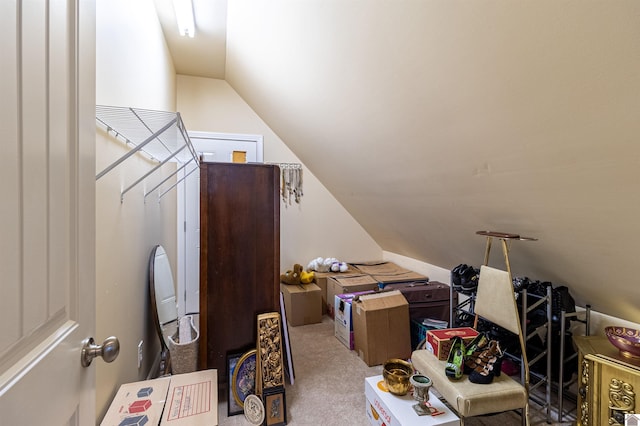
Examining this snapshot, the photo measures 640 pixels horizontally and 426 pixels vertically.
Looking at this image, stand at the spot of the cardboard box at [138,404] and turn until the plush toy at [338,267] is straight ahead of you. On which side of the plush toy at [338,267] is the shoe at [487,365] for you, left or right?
right

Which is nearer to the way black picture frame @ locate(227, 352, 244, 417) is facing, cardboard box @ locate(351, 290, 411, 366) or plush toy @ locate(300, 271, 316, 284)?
the cardboard box

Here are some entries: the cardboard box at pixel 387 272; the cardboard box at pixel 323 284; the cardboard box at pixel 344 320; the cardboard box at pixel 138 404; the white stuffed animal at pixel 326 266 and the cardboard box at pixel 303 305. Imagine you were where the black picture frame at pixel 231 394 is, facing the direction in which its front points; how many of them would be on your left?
5

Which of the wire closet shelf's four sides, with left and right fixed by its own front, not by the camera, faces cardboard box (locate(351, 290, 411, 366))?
front

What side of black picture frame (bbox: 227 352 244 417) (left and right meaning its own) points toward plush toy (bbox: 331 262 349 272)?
back

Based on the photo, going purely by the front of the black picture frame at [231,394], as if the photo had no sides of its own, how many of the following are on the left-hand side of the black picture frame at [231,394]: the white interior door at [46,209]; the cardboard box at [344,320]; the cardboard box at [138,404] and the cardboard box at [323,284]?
2

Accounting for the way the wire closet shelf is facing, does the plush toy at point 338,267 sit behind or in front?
in front

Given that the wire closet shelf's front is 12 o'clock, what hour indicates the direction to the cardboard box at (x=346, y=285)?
The cardboard box is roughly at 11 o'clock from the wire closet shelf.

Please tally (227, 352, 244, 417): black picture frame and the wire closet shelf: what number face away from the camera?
0

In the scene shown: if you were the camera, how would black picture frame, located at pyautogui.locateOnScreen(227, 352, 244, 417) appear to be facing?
facing the viewer and to the right of the viewer

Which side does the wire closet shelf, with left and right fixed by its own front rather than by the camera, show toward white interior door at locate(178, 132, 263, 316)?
left

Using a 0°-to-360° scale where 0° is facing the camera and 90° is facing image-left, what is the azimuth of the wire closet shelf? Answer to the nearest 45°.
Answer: approximately 270°

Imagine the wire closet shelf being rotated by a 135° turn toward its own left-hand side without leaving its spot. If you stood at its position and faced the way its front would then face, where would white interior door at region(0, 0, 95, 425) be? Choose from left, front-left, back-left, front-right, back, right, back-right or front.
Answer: back-left

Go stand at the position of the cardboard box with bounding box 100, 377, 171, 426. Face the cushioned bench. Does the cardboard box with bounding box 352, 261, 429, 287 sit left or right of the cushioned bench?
left

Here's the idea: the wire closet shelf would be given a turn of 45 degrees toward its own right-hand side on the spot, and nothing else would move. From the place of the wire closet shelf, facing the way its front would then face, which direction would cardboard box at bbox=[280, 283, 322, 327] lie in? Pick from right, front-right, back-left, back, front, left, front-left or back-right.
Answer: left
